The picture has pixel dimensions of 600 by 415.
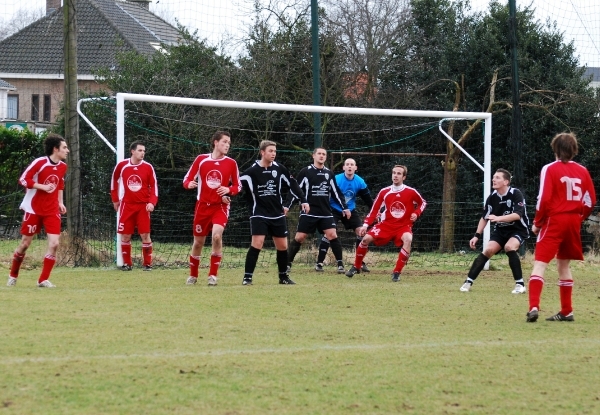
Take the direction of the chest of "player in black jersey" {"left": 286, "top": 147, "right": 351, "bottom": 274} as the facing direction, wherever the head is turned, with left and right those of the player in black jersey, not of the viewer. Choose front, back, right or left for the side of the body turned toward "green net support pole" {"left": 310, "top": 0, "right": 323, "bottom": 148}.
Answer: back

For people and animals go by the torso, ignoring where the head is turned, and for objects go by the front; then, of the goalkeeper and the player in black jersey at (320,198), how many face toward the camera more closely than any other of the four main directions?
2

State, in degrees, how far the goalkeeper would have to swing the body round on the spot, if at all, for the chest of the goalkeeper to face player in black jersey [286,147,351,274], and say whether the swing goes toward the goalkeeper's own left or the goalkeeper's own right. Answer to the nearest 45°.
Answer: approximately 45° to the goalkeeper's own right

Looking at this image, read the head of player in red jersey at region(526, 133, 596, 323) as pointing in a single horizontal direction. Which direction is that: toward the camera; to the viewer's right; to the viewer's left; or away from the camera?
away from the camera

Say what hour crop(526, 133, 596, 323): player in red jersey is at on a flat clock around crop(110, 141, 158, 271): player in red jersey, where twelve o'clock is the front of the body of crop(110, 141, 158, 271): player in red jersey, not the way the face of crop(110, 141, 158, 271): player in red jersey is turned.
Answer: crop(526, 133, 596, 323): player in red jersey is roughly at 11 o'clock from crop(110, 141, 158, 271): player in red jersey.

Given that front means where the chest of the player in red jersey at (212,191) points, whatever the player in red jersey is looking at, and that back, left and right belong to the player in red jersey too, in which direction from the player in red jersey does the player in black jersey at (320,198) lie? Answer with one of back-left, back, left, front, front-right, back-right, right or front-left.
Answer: back-left

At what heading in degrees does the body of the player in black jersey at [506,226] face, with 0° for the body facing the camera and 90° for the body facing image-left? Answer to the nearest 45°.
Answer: approximately 45°

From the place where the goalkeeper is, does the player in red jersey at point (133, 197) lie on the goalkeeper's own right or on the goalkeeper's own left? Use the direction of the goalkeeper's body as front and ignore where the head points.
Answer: on the goalkeeper's own right

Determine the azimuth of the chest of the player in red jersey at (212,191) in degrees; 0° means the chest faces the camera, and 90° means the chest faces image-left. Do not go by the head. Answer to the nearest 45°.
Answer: approximately 0°

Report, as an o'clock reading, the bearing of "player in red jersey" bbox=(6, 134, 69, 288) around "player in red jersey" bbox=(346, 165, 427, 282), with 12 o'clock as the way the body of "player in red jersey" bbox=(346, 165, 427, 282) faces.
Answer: "player in red jersey" bbox=(6, 134, 69, 288) is roughly at 2 o'clock from "player in red jersey" bbox=(346, 165, 427, 282).

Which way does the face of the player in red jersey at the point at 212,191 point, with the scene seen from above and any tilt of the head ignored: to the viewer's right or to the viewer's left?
to the viewer's right

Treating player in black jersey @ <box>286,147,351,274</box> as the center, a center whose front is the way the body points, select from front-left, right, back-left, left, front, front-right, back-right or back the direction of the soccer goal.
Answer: back

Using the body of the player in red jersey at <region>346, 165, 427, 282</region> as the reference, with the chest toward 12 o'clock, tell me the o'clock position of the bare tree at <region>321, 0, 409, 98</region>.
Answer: The bare tree is roughly at 6 o'clock from the player in red jersey.
